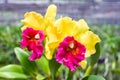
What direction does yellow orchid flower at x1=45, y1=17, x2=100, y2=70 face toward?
toward the camera
